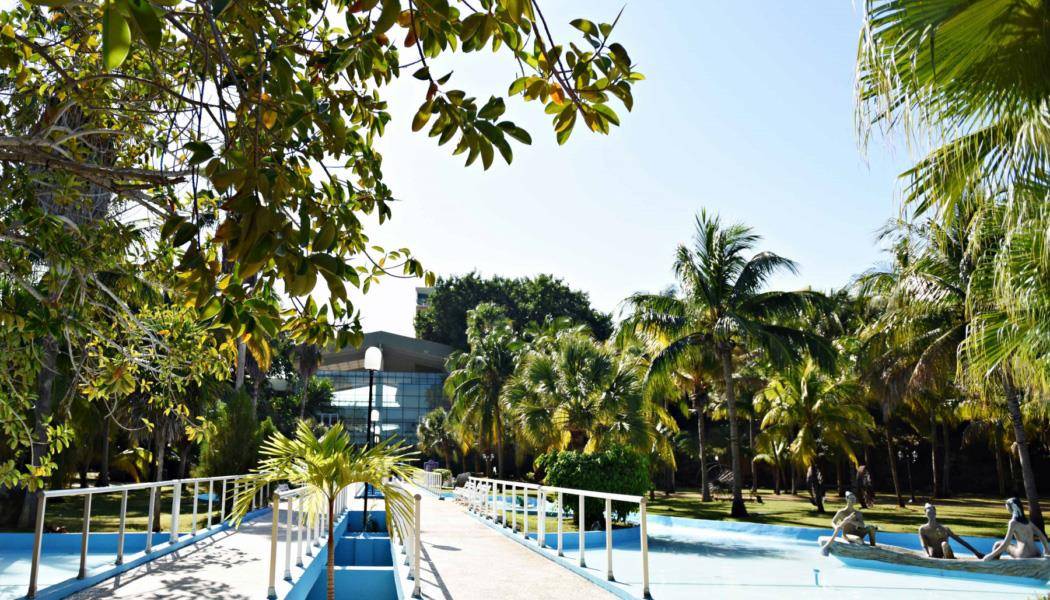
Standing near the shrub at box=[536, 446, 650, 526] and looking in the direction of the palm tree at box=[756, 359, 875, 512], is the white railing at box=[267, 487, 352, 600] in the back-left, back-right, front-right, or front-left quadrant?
back-right

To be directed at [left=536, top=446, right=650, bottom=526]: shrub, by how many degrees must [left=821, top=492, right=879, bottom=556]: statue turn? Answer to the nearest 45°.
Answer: approximately 90° to its right

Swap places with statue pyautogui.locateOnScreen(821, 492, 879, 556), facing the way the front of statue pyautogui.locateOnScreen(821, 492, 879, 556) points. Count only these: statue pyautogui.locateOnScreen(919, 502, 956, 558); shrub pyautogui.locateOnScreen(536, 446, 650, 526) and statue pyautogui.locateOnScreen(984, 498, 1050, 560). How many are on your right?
1

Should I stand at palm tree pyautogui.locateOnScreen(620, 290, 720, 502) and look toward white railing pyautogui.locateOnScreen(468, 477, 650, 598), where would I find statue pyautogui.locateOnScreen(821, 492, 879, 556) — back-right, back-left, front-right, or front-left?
front-left

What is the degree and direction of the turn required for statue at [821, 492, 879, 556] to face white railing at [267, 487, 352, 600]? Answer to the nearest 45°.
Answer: approximately 45° to its right
